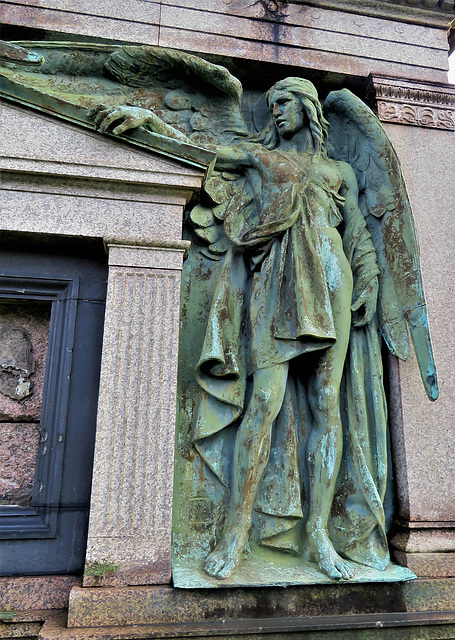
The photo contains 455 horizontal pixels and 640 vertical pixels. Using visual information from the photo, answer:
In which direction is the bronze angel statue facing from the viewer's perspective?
toward the camera
